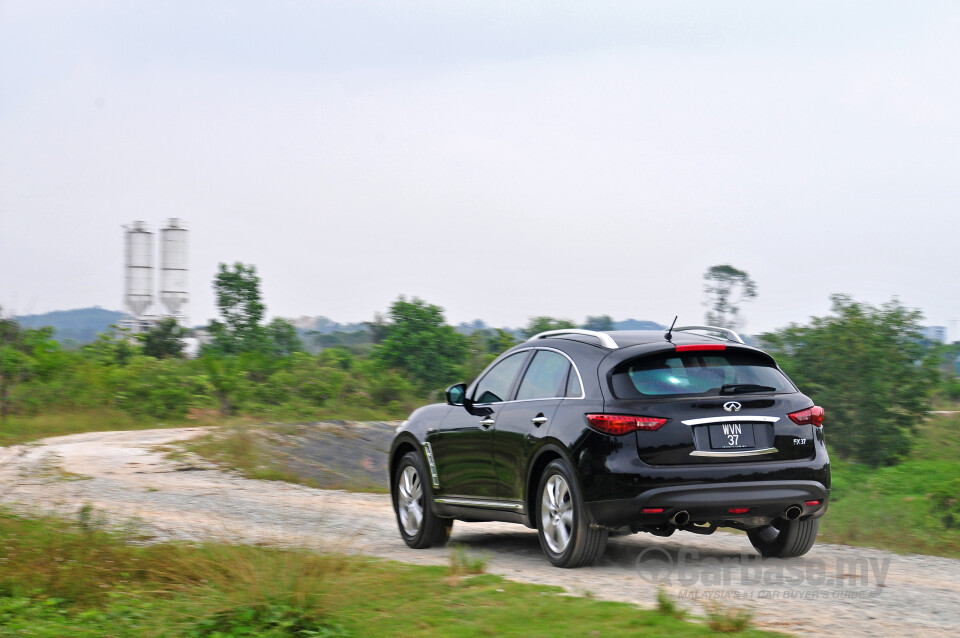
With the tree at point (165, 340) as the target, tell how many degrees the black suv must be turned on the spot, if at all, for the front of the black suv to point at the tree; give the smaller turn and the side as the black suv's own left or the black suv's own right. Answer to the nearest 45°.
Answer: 0° — it already faces it

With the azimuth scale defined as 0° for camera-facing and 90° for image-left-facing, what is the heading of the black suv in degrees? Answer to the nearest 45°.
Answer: approximately 135°

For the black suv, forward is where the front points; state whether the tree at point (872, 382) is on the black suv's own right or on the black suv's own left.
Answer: on the black suv's own right

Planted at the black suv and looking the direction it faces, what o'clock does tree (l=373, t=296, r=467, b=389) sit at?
The tree is roughly at 1 o'clock from the black suv.

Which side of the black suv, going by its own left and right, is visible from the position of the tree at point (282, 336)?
front

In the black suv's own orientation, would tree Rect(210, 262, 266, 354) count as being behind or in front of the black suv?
in front

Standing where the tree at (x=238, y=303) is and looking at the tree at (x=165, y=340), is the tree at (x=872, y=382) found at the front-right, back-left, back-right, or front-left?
back-left
